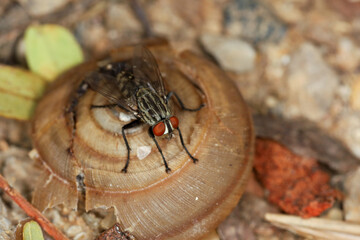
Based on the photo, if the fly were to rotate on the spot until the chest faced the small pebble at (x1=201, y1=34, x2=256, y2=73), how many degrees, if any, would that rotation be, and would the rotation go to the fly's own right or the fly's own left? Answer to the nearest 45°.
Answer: approximately 90° to the fly's own left

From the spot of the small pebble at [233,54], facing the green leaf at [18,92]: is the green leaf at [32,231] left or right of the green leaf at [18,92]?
left

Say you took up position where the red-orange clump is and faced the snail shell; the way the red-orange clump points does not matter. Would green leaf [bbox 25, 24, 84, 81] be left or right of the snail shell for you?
right

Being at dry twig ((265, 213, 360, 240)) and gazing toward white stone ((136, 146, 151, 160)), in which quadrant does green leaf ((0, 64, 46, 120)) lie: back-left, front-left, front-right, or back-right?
front-right

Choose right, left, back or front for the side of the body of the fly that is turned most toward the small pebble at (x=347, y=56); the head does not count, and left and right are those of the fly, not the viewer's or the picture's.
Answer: left

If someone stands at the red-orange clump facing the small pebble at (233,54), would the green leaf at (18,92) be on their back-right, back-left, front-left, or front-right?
front-left

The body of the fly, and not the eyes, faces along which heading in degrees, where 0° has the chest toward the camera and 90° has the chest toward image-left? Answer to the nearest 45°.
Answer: approximately 315°

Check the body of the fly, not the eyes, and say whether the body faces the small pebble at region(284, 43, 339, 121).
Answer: no

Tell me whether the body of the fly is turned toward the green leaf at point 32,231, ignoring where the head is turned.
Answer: no

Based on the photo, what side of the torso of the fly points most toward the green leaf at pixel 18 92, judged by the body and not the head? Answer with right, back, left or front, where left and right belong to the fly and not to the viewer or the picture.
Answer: back

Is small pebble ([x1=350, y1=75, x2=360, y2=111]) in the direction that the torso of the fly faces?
no

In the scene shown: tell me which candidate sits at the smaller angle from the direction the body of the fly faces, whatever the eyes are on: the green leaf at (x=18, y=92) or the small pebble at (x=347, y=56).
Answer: the small pebble

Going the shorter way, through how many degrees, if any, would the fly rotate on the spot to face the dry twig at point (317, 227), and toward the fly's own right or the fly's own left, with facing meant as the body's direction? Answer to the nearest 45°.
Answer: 0° — it already faces it
